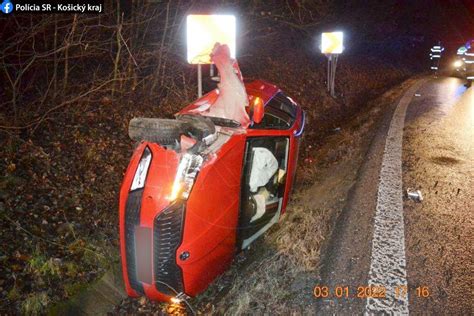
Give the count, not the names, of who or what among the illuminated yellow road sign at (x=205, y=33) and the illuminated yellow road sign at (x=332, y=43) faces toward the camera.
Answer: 2

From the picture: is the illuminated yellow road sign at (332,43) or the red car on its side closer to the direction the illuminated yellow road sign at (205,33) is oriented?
the red car on its side

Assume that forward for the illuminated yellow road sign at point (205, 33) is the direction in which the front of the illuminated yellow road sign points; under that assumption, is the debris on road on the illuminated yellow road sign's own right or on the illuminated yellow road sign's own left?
on the illuminated yellow road sign's own left

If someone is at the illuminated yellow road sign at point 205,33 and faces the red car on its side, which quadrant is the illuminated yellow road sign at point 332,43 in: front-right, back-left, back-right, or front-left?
back-left

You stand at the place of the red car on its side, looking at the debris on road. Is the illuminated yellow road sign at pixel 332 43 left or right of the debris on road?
left

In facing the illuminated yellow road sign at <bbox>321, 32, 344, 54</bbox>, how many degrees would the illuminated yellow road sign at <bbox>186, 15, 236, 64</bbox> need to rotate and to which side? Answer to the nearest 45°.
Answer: approximately 135° to its left

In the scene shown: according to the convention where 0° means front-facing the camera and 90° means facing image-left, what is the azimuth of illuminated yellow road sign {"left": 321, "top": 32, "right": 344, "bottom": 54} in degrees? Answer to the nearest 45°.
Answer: approximately 0°

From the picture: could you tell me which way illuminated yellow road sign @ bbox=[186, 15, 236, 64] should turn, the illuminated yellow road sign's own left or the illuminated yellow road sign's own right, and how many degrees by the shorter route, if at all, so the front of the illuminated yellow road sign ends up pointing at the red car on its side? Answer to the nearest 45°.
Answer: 0° — it already faces it
